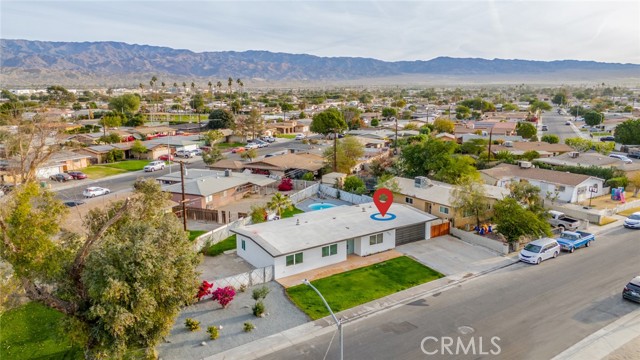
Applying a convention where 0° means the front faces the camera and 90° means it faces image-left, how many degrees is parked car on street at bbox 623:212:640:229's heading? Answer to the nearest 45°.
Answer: approximately 45°

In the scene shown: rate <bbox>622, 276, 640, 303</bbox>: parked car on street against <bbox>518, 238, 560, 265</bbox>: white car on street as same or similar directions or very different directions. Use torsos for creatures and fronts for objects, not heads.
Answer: very different directions

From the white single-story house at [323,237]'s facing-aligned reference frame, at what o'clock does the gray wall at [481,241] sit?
The gray wall is roughly at 10 o'clock from the white single-story house.

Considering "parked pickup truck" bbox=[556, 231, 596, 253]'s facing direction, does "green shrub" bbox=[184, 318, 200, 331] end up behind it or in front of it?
in front

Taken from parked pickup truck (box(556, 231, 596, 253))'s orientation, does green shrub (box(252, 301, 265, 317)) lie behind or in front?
in front

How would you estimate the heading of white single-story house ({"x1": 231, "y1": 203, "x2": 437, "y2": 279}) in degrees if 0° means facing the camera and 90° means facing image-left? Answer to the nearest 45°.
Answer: approximately 315°

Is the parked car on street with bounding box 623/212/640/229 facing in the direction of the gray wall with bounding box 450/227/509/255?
yes

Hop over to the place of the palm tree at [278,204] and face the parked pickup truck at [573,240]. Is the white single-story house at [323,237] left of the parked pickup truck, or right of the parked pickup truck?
right

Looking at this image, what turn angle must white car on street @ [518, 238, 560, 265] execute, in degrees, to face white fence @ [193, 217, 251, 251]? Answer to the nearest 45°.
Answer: approximately 45° to its right

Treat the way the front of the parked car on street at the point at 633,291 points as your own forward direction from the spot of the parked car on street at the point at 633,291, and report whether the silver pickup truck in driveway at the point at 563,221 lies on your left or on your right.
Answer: on your left

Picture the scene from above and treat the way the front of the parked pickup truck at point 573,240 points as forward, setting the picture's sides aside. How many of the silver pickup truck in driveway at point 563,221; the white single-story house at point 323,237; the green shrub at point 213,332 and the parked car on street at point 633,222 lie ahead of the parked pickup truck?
2

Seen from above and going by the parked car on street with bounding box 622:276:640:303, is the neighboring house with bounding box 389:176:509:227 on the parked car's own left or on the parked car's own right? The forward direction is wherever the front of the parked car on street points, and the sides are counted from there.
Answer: on the parked car's own left

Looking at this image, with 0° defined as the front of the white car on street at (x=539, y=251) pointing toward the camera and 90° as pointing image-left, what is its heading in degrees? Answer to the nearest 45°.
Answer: approximately 45°
